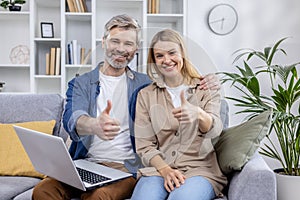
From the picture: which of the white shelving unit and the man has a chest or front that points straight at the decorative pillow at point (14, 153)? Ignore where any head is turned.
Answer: the white shelving unit

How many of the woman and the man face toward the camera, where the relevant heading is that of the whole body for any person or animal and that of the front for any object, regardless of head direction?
2

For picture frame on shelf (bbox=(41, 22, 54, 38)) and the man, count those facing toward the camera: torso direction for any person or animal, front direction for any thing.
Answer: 2

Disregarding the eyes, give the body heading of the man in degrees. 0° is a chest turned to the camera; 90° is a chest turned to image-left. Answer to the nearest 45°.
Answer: approximately 0°

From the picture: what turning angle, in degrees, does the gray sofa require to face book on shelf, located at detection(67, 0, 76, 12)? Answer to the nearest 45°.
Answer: approximately 180°

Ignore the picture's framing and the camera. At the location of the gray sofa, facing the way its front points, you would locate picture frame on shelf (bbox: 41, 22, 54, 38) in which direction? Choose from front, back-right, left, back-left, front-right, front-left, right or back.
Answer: back

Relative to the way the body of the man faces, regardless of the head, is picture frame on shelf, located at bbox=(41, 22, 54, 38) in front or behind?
behind

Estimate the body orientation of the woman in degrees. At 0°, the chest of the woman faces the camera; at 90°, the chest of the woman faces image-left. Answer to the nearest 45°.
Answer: approximately 0°

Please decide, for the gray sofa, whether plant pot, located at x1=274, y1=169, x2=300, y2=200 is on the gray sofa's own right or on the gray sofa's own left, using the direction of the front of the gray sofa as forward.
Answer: on the gray sofa's own left
